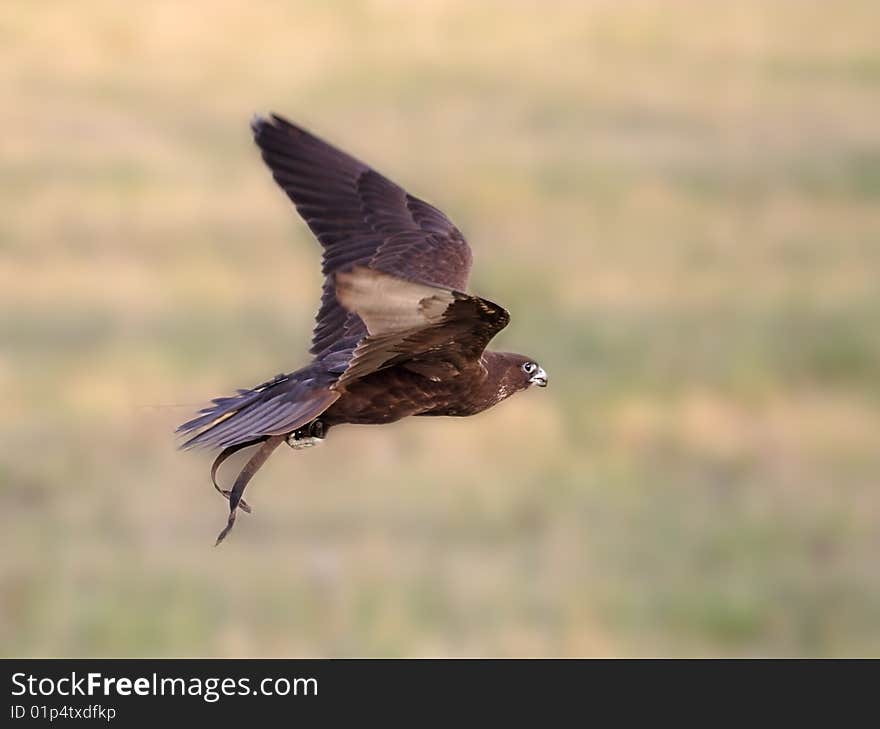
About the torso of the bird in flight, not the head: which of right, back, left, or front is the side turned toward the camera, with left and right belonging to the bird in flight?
right
